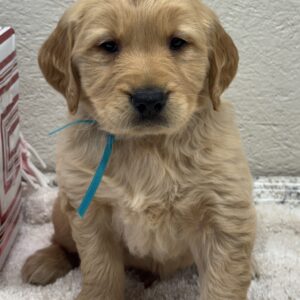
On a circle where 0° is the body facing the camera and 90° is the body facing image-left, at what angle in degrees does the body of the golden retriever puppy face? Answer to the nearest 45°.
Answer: approximately 0°

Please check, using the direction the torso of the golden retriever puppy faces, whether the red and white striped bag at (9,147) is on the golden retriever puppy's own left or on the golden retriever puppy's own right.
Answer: on the golden retriever puppy's own right
